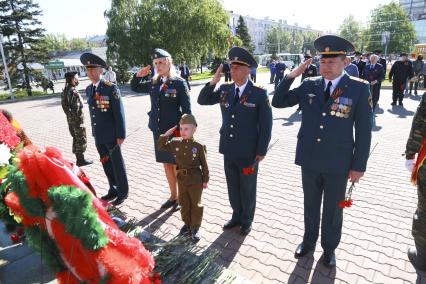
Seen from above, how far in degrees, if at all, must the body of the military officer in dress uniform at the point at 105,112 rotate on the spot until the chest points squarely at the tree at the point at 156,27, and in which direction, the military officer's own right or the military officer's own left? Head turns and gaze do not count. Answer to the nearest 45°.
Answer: approximately 135° to the military officer's own right

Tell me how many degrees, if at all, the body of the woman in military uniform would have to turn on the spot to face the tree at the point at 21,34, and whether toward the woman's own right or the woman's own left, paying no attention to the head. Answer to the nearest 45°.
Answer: approximately 90° to the woman's own right

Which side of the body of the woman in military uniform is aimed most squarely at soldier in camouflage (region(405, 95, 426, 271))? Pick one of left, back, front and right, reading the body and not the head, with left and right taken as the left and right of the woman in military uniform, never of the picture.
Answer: left

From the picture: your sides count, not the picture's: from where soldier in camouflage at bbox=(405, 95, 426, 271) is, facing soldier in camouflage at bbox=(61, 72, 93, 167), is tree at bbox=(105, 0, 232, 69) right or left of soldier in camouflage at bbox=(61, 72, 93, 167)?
right

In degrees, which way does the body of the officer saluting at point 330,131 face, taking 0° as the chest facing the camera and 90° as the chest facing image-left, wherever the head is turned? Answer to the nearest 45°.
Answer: approximately 45°

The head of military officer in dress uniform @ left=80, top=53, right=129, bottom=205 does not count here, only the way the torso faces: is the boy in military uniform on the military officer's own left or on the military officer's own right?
on the military officer's own left

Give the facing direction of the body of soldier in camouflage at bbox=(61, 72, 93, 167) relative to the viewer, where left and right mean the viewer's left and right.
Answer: facing to the right of the viewer
